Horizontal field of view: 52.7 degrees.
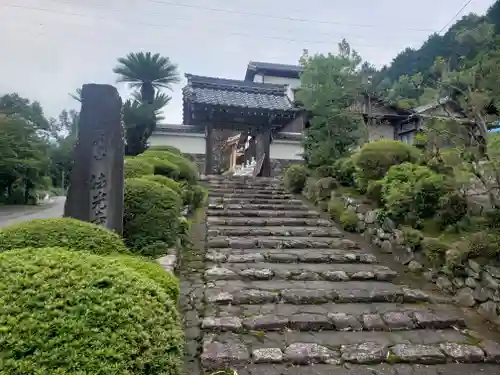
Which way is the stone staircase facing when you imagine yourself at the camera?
facing the viewer

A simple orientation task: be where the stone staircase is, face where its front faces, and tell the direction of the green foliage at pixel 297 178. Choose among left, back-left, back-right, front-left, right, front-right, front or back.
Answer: back

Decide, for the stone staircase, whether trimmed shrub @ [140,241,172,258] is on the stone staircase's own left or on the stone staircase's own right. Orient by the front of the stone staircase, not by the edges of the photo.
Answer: on the stone staircase's own right

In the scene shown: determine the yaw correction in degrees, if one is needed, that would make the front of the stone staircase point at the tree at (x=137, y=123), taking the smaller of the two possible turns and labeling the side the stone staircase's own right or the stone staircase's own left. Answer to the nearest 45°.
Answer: approximately 135° to the stone staircase's own right

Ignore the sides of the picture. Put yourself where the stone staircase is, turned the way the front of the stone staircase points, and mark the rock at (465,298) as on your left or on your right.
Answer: on your left

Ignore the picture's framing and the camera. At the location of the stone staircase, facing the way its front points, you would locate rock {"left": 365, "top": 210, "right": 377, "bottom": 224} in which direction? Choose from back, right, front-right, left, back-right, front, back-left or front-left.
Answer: back

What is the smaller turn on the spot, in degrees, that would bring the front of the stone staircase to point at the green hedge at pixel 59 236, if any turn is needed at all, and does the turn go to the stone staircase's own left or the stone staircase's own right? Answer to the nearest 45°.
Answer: approximately 45° to the stone staircase's own right
